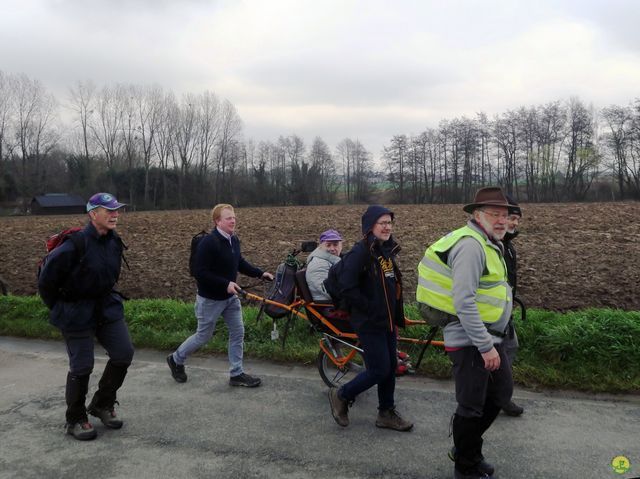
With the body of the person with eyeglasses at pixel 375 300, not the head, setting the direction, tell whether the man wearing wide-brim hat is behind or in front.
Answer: in front

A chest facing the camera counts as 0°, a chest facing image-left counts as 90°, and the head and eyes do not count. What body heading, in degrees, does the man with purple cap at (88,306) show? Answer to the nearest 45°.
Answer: approximately 315°

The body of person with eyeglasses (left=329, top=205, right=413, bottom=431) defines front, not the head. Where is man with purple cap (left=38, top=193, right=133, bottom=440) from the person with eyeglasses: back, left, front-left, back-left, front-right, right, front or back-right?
back-right

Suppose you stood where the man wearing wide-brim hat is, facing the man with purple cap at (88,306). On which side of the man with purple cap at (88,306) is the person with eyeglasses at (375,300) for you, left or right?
right

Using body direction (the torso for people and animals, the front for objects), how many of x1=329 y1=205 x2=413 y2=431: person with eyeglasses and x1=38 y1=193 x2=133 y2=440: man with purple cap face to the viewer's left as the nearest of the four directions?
0

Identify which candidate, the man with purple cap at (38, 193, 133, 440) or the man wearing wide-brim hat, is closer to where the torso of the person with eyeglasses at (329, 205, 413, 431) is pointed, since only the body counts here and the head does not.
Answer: the man wearing wide-brim hat
